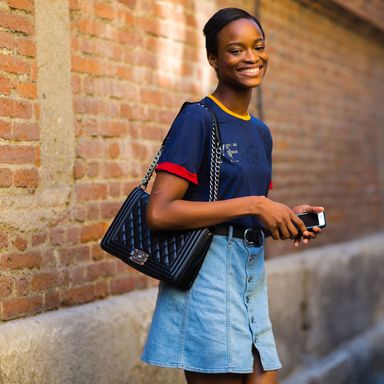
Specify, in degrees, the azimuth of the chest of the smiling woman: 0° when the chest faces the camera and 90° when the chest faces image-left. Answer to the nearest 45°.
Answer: approximately 315°
